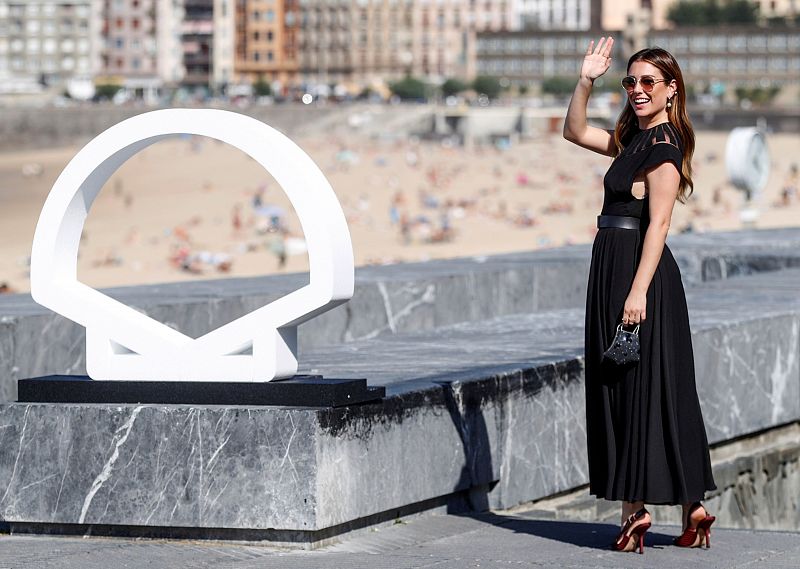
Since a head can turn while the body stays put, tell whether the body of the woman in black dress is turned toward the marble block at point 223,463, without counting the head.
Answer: yes

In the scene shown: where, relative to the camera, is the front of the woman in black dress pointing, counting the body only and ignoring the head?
to the viewer's left

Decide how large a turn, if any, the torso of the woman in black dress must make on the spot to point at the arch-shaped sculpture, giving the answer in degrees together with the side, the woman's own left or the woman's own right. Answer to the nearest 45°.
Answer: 0° — they already face it
